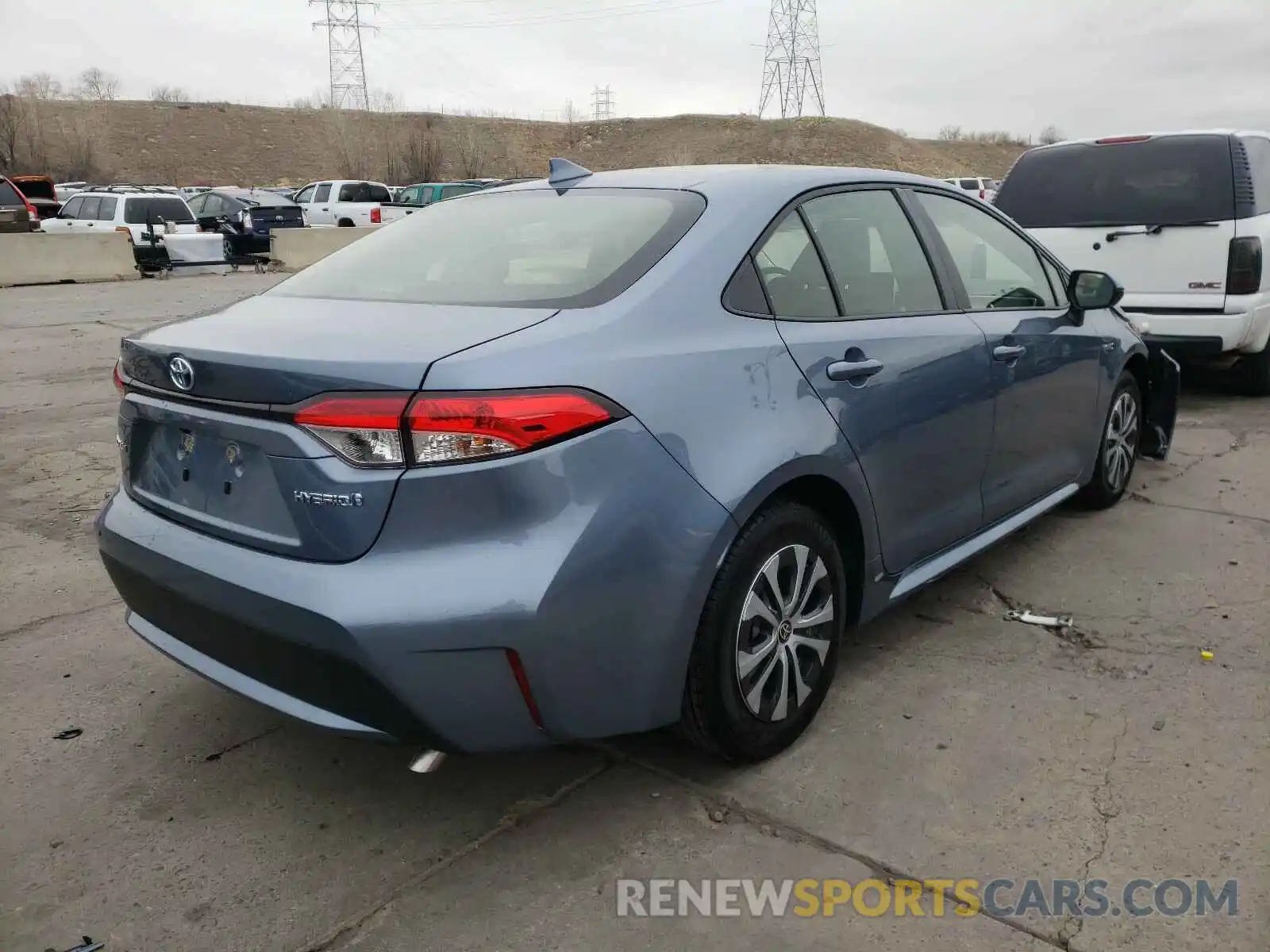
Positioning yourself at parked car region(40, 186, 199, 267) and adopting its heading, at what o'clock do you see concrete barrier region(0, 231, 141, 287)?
The concrete barrier is roughly at 8 o'clock from the parked car.

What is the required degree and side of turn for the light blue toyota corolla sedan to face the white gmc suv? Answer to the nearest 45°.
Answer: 0° — it already faces it

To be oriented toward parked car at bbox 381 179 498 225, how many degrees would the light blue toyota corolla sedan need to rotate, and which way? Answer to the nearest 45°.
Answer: approximately 45° to its left

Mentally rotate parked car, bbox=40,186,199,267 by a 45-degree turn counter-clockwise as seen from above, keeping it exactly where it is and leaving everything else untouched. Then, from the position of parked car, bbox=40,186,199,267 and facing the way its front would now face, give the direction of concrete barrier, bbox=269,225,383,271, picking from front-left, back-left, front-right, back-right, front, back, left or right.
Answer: back-left

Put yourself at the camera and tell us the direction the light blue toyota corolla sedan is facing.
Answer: facing away from the viewer and to the right of the viewer

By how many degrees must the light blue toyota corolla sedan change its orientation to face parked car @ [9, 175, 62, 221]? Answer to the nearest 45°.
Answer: approximately 90° to its left

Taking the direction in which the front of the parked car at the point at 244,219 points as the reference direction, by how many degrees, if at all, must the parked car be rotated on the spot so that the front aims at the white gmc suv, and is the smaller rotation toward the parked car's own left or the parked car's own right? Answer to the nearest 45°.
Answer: approximately 135° to the parked car's own left

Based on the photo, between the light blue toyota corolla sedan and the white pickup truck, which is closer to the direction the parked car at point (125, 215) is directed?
the white pickup truck

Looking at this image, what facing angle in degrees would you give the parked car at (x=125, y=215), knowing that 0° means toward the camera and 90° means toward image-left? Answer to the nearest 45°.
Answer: approximately 135°

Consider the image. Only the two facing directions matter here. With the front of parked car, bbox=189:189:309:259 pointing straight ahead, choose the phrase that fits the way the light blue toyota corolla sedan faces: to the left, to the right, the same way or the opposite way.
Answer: to the right

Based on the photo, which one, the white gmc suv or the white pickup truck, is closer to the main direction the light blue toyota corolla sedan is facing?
the white gmc suv

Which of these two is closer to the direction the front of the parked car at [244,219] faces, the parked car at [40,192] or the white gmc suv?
the parked car

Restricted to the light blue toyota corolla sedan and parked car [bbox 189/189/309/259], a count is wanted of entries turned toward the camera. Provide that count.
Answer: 0

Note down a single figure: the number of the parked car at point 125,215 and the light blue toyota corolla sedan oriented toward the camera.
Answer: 0
